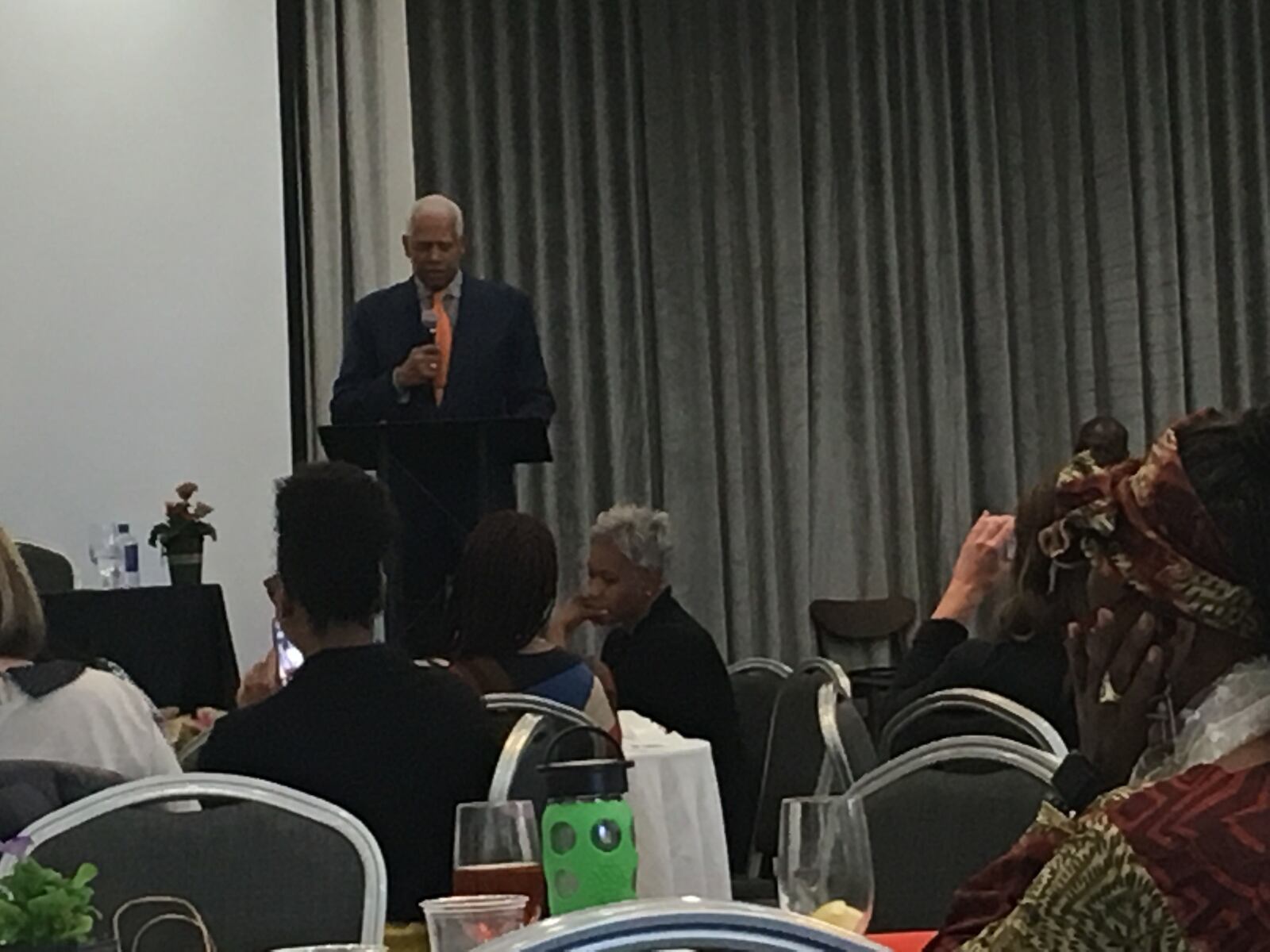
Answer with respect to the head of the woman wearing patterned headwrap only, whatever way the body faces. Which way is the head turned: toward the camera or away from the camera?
away from the camera

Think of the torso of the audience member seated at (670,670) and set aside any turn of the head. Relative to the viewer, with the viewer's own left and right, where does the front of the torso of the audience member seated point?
facing to the left of the viewer

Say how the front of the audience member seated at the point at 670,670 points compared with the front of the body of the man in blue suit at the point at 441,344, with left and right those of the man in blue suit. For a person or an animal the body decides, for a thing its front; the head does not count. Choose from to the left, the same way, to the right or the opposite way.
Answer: to the right

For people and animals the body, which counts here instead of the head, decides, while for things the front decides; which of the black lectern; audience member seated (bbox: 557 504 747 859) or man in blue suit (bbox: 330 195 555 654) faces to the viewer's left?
the audience member seated

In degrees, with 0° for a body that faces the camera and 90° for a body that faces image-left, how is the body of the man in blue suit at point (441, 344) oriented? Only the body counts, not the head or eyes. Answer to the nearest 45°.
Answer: approximately 0°

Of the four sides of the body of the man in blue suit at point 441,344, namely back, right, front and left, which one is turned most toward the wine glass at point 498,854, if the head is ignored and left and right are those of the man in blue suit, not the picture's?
front

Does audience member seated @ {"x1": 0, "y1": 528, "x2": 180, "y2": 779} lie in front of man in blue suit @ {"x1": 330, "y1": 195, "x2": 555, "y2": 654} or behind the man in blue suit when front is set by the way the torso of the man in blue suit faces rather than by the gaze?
in front

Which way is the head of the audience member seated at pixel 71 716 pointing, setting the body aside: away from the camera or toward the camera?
away from the camera

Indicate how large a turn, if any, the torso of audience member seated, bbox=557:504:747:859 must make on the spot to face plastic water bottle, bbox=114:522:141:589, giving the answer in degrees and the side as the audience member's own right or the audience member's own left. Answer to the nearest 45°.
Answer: approximately 45° to the audience member's own right

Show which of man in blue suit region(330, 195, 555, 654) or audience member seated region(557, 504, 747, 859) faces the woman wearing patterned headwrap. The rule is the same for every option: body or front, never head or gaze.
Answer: the man in blue suit
